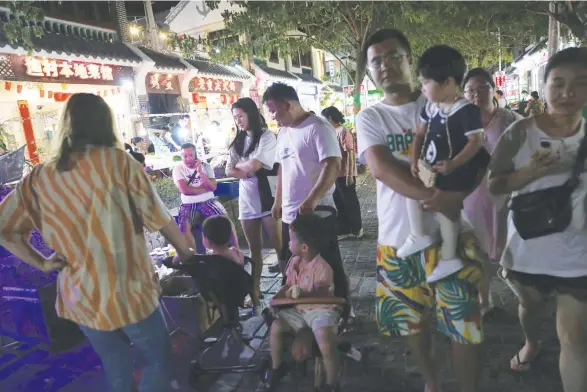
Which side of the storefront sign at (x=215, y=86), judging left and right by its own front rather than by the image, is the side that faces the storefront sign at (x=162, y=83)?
right

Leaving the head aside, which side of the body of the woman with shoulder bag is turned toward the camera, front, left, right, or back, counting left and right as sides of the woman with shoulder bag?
front

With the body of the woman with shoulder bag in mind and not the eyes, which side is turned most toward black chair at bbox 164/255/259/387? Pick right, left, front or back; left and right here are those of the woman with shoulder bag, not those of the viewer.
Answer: right

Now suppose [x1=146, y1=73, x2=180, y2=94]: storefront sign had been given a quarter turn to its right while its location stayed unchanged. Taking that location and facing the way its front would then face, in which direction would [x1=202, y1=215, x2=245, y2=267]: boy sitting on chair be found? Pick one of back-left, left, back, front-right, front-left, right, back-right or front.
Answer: front-left

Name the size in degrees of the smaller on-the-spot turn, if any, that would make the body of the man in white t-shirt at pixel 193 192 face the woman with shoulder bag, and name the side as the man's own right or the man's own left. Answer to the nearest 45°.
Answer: approximately 45° to the man's own left

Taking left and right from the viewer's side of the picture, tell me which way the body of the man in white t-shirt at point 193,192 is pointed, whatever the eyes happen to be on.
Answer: facing the viewer

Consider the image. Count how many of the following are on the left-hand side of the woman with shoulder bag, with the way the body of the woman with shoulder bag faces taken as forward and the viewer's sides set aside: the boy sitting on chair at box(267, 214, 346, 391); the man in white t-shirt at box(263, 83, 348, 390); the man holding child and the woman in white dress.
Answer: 0

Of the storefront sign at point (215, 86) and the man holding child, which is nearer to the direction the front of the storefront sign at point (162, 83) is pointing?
the man holding child

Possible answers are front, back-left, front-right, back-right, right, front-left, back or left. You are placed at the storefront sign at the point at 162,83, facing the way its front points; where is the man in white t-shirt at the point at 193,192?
front-right

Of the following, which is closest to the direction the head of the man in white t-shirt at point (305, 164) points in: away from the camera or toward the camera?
toward the camera

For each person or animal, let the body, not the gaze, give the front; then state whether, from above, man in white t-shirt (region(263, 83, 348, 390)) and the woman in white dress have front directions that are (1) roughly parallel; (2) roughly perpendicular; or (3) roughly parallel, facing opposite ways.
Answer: roughly parallel

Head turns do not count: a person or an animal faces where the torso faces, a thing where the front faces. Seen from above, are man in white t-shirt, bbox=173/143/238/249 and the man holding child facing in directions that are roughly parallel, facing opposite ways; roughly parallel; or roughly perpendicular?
roughly parallel

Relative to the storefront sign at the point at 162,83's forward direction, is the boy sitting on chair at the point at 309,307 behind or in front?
in front

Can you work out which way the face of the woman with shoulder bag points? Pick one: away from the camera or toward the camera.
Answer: toward the camera
